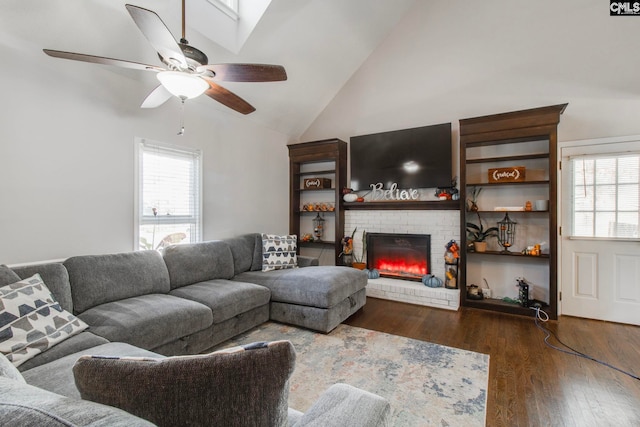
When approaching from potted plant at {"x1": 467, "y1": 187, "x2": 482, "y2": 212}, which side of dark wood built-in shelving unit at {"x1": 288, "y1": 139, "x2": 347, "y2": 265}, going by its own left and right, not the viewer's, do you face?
left

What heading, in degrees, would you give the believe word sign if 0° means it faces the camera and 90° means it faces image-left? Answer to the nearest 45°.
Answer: approximately 0°

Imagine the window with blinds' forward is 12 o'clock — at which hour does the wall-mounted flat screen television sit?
The wall-mounted flat screen television is roughly at 11 o'clock from the window with blinds.

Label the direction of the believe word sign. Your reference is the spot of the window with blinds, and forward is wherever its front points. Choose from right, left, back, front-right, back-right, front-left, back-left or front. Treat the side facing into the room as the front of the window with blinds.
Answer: front-left

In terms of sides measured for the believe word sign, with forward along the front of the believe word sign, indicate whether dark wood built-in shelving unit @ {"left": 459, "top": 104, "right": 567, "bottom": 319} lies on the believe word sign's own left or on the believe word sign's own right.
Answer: on the believe word sign's own left

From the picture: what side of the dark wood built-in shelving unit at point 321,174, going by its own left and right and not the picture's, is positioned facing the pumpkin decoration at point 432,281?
left

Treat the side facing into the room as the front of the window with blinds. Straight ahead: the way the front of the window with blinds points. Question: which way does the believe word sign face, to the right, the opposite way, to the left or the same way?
to the right

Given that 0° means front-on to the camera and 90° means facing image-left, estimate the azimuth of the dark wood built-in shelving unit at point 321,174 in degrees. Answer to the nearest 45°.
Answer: approximately 45°
